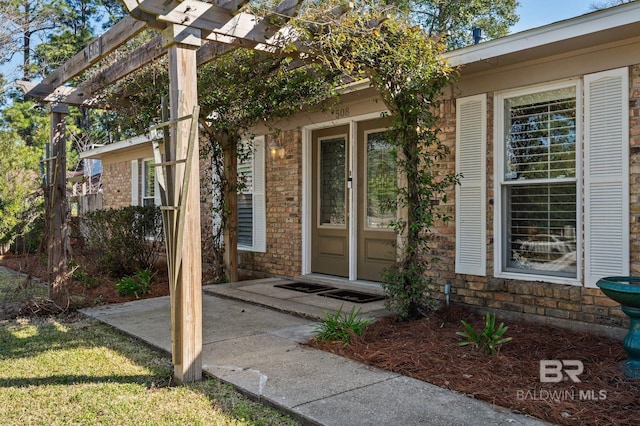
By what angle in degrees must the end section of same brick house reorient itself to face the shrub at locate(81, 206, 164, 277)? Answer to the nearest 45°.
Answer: approximately 45° to its left

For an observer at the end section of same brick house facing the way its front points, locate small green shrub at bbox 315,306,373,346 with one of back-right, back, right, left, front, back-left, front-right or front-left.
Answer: front-left

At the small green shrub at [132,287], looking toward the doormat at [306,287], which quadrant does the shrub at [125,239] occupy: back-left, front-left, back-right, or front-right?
back-left

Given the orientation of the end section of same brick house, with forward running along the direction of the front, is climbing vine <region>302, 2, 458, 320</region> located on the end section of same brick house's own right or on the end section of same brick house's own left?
on the end section of same brick house's own left

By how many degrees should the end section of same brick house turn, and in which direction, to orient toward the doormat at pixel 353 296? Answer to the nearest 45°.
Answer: approximately 45° to its left

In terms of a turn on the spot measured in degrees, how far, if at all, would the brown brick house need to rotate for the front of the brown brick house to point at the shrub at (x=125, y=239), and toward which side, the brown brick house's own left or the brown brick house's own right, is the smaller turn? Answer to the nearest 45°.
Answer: approximately 90° to the brown brick house's own right

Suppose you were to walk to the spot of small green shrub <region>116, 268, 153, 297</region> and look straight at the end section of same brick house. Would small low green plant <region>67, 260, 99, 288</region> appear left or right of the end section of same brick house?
left

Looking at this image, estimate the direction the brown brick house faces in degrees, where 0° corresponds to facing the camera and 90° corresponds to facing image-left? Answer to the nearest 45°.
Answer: approximately 45°

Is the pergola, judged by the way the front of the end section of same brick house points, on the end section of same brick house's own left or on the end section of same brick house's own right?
on the end section of same brick house's own left

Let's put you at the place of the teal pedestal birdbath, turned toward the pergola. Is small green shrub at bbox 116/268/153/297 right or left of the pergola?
right

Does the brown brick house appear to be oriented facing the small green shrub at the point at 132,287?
no
